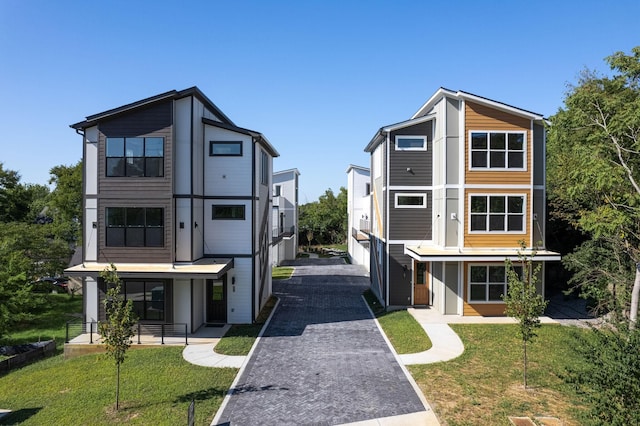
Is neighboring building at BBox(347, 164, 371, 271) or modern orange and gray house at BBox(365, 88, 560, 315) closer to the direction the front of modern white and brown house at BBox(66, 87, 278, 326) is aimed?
the modern orange and gray house

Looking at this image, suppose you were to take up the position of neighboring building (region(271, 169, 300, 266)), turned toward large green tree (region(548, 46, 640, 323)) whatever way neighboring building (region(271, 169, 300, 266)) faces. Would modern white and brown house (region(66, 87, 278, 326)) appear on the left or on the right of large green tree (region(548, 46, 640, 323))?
right

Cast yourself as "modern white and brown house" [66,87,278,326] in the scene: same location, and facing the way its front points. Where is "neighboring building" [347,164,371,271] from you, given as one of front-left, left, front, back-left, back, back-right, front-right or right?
back-left

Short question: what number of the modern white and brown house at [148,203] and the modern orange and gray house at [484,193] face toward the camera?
2

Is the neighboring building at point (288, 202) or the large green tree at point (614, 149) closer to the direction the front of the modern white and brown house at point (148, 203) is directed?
the large green tree

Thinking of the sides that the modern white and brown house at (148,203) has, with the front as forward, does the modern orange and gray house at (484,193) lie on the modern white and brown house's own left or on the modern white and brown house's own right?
on the modern white and brown house's own left

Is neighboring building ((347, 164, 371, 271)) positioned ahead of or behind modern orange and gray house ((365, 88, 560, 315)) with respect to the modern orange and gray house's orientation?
behind

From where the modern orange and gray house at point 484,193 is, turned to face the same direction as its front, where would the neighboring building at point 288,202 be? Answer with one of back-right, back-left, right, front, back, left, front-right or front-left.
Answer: back-right

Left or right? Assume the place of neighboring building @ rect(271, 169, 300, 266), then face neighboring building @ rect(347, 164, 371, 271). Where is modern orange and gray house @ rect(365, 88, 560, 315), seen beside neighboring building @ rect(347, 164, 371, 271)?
right

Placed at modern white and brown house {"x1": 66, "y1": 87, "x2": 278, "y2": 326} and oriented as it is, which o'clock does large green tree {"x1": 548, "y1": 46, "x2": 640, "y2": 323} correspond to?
The large green tree is roughly at 10 o'clock from the modern white and brown house.

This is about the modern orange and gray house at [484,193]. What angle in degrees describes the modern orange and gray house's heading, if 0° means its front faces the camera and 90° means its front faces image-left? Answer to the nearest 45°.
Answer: approximately 0°
